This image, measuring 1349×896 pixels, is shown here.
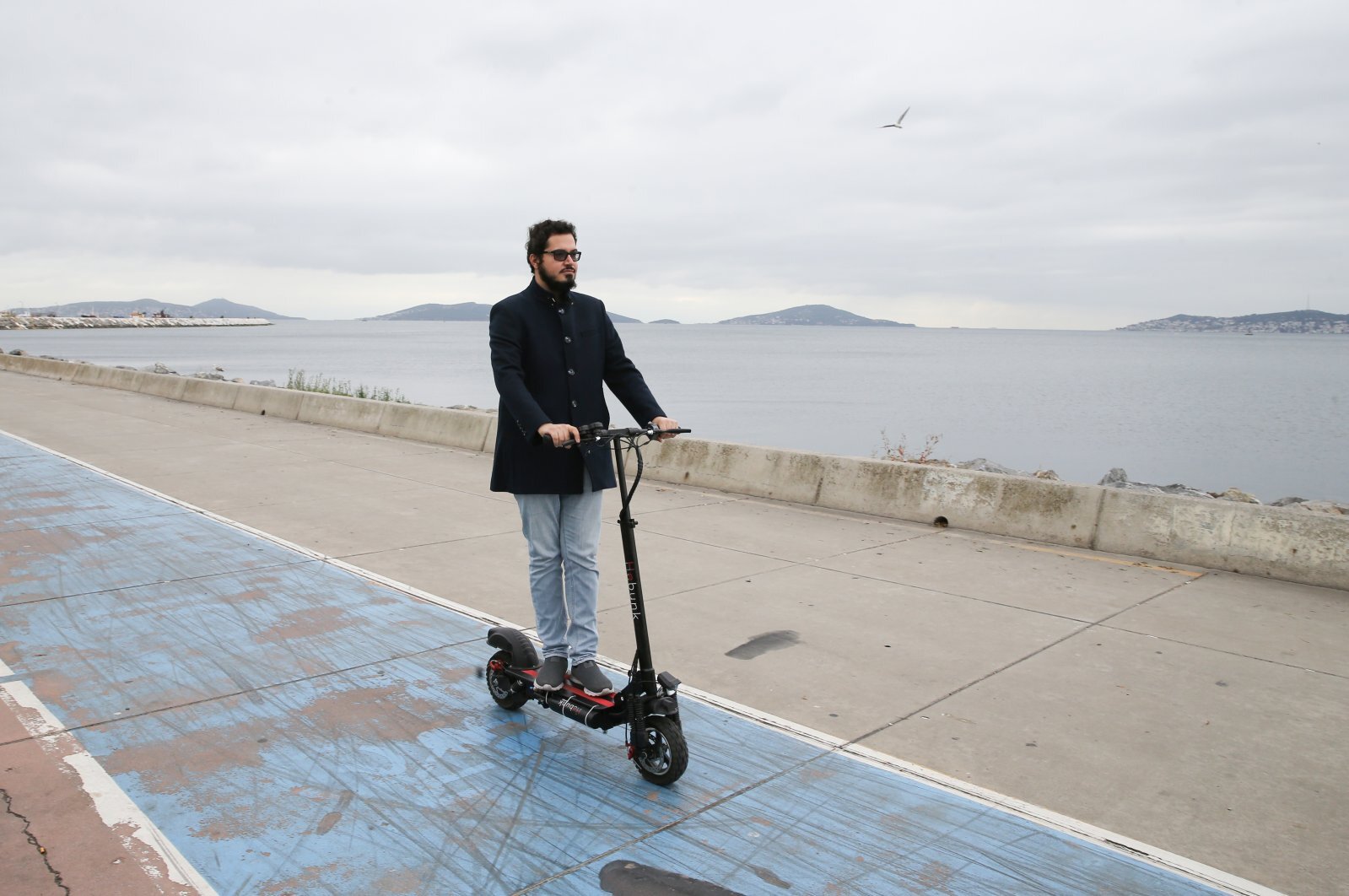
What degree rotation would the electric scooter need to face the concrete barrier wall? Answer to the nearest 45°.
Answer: approximately 90° to its left
